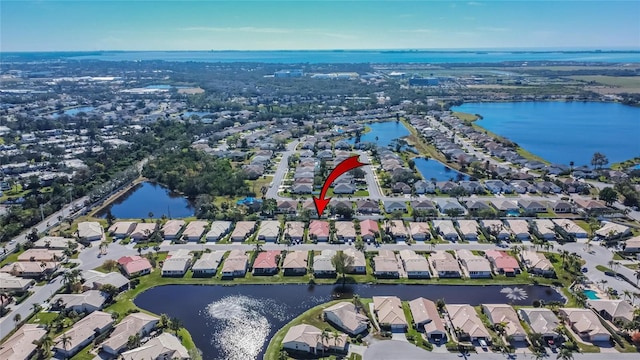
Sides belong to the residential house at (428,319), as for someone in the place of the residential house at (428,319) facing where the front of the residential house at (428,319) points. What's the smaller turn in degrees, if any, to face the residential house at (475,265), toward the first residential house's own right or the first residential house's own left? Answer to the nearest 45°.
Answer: approximately 180°

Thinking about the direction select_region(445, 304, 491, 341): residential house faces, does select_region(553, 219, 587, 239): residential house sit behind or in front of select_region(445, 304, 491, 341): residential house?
behind

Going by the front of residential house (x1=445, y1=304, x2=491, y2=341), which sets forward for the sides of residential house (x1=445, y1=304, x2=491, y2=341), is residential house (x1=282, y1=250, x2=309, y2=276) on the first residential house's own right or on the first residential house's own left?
on the first residential house's own right

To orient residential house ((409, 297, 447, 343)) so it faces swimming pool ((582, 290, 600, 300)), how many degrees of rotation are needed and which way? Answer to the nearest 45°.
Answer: approximately 135° to its left

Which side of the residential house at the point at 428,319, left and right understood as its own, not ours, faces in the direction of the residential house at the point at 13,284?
right

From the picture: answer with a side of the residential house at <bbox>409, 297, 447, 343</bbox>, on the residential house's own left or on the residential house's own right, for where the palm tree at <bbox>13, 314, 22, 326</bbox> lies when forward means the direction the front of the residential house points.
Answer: on the residential house's own right

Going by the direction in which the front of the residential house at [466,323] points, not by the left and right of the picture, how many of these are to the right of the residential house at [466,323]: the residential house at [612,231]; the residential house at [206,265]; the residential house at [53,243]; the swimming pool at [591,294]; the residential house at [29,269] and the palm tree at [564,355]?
3

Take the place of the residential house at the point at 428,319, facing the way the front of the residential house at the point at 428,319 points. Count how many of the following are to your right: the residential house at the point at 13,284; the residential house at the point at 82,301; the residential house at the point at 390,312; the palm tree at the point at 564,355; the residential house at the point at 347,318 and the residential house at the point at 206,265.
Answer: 5

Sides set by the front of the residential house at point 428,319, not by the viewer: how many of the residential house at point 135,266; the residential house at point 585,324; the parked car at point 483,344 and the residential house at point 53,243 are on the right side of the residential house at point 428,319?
2

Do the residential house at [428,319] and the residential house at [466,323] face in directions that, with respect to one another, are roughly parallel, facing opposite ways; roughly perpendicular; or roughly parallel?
roughly parallel

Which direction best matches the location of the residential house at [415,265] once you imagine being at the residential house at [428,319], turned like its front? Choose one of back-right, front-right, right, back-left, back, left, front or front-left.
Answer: back

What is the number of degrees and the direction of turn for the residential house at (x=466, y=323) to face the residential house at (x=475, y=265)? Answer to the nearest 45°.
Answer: approximately 180°

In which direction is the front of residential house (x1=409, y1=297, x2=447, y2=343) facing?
toward the camera

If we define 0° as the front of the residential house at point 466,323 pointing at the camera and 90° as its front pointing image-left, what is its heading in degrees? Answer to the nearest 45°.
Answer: approximately 0°

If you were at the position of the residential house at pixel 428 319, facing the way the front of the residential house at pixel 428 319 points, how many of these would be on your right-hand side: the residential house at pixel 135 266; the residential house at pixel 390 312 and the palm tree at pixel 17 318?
3

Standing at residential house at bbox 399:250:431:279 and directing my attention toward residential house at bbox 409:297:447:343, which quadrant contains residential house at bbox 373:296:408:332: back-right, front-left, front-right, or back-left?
front-right
